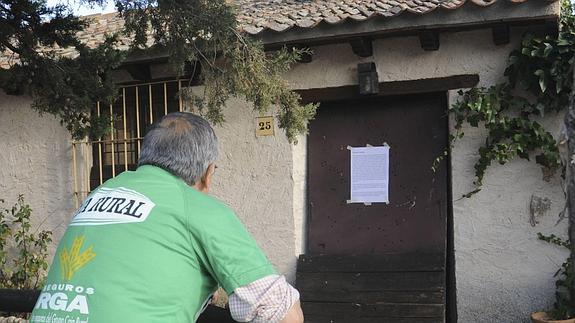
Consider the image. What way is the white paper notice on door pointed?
toward the camera

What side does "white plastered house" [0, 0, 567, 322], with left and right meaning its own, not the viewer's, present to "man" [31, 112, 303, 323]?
front

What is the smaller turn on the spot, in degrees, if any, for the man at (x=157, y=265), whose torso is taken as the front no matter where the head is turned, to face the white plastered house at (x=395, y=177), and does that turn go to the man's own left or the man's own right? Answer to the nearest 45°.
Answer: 0° — they already face it

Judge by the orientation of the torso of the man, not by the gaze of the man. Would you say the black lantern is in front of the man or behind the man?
in front

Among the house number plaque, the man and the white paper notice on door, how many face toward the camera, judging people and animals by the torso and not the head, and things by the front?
2

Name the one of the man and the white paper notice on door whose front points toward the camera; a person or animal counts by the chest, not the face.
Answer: the white paper notice on door

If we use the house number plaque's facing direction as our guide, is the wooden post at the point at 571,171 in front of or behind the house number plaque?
in front

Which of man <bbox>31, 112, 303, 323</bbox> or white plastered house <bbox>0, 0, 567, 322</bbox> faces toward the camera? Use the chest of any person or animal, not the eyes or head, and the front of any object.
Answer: the white plastered house

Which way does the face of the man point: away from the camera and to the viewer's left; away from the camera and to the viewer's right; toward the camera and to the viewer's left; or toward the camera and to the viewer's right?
away from the camera and to the viewer's right

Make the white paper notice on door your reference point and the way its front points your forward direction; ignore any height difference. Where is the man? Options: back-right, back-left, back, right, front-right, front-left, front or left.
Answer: front

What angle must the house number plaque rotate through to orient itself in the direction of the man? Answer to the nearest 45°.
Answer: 0° — it already faces them

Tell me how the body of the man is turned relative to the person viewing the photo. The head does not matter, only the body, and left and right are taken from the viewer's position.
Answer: facing away from the viewer and to the right of the viewer

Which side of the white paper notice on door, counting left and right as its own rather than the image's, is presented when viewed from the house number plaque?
right

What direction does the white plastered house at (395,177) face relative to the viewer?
toward the camera

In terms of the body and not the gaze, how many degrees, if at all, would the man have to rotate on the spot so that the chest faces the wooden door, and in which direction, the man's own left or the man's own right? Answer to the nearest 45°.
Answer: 0° — they already face it
